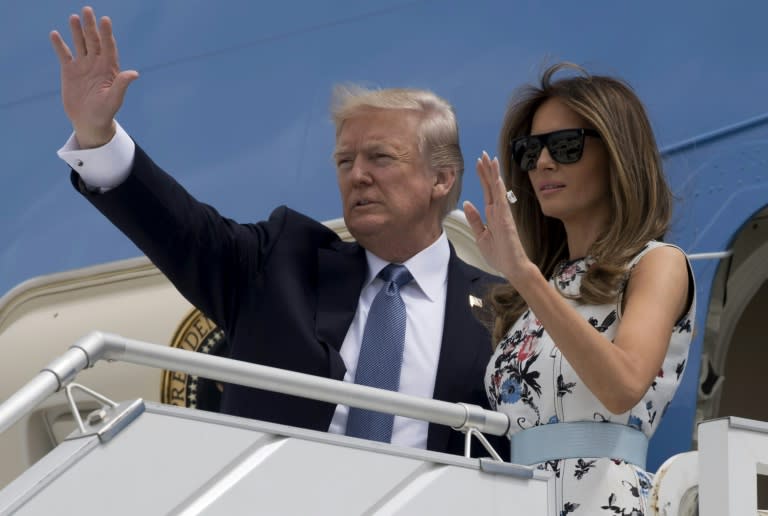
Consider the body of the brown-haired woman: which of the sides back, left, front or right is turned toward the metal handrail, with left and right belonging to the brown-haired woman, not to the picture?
front

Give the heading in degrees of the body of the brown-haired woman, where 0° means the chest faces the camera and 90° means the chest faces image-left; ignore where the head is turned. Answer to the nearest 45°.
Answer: approximately 45°

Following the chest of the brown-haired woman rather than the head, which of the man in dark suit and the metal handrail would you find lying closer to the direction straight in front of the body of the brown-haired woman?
the metal handrail

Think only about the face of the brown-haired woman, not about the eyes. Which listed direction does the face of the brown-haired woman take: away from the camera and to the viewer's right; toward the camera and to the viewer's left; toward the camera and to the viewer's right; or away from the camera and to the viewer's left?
toward the camera and to the viewer's left

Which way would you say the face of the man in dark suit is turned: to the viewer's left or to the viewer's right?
to the viewer's left

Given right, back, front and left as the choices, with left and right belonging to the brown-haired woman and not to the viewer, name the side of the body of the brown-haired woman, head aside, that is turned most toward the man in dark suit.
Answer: right
